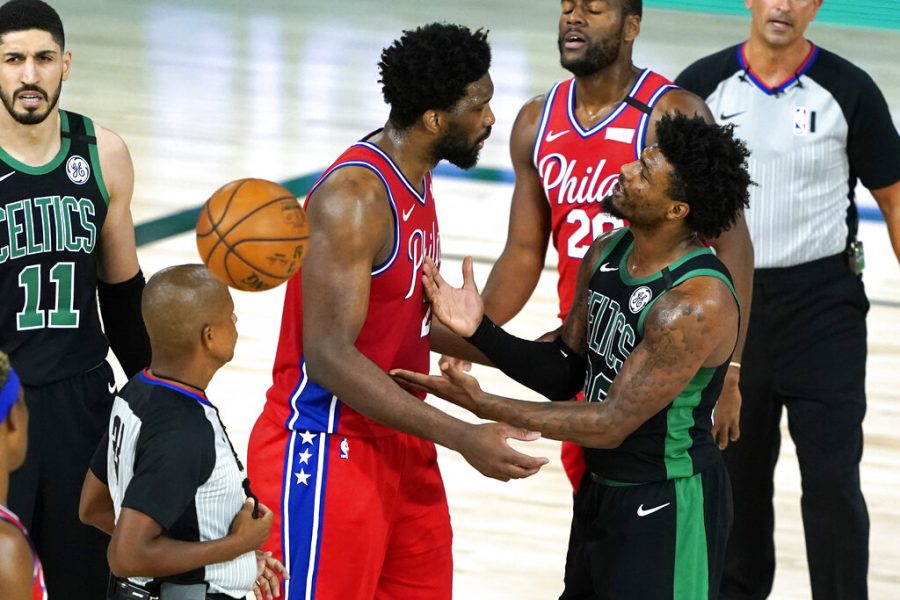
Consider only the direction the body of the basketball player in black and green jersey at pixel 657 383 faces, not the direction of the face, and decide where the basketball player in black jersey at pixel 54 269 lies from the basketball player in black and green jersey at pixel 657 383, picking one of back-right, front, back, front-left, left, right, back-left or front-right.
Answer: front-right

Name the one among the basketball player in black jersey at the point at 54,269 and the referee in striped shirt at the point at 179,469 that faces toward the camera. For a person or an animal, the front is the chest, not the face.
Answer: the basketball player in black jersey

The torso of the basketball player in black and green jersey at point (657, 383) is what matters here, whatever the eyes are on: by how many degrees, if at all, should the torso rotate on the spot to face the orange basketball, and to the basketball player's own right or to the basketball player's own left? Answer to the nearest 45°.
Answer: approximately 45° to the basketball player's own right

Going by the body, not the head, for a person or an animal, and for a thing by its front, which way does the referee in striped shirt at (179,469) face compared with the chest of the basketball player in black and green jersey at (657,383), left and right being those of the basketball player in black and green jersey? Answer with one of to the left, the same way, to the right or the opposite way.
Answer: the opposite way

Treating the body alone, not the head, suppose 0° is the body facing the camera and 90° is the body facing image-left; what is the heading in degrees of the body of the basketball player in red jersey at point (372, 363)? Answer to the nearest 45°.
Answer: approximately 315°

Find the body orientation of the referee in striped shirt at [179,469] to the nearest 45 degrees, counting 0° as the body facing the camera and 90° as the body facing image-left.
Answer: approximately 225°

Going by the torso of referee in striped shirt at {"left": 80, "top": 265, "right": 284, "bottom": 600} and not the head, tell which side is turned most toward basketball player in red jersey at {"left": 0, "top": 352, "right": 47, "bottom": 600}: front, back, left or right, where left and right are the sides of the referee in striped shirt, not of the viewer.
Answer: back

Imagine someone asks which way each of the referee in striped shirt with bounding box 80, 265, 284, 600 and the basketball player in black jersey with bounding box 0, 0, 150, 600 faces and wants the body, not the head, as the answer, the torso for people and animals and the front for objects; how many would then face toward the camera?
1

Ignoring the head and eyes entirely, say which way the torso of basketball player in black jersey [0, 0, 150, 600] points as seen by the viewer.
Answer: toward the camera

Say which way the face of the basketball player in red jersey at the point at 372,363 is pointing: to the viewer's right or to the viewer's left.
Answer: to the viewer's right

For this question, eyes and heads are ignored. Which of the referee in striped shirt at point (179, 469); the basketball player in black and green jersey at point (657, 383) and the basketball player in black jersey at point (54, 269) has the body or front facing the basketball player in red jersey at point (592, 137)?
the referee in striped shirt

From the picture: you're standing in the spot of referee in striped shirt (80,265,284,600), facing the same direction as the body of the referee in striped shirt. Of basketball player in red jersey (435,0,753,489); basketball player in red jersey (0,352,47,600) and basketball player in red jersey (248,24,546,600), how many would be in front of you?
2

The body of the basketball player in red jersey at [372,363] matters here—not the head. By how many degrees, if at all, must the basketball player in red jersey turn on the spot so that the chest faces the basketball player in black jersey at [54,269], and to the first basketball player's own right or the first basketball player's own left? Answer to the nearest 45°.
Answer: approximately 135° to the first basketball player's own right

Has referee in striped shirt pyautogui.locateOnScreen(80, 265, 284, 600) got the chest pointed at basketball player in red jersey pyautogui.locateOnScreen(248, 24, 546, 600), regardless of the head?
yes

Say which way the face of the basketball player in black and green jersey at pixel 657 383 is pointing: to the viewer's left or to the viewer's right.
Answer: to the viewer's left
